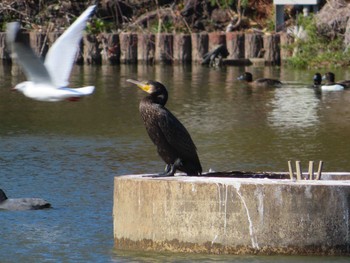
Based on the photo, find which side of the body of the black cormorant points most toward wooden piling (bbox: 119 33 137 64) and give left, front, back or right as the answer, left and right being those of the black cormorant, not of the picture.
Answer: right

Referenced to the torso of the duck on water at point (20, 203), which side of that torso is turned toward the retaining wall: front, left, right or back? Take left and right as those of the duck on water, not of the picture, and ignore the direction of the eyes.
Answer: right

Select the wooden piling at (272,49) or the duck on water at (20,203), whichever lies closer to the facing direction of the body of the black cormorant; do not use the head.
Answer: the duck on water

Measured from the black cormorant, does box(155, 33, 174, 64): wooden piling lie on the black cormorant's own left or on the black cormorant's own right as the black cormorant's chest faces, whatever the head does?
on the black cormorant's own right

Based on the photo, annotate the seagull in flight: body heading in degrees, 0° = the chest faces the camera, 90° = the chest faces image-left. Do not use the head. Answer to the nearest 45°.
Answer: approximately 90°

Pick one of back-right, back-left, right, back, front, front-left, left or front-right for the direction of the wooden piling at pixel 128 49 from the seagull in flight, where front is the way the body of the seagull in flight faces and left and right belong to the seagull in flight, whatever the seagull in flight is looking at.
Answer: right

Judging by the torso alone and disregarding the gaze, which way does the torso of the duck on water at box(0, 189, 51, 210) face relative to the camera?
to the viewer's left

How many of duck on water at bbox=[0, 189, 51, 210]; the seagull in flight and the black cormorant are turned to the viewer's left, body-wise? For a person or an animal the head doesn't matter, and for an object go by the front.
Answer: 3

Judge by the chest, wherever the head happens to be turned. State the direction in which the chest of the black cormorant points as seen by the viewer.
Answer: to the viewer's left

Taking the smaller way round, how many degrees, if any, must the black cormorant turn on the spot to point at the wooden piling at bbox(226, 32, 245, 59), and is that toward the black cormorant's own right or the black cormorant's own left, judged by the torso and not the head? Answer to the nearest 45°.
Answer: approximately 90° to the black cormorant's own right

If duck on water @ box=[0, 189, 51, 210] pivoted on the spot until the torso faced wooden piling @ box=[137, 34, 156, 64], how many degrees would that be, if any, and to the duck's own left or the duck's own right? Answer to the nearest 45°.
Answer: approximately 90° to the duck's own right
